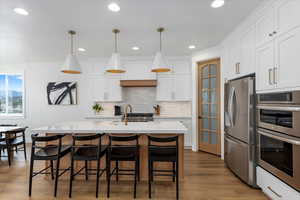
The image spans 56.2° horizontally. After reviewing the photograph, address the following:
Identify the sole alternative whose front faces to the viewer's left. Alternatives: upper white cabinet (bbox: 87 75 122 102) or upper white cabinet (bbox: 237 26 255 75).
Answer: upper white cabinet (bbox: 237 26 255 75)

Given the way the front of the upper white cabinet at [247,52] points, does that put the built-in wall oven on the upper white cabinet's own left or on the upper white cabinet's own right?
on the upper white cabinet's own left

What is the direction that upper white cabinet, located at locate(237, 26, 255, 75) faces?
to the viewer's left

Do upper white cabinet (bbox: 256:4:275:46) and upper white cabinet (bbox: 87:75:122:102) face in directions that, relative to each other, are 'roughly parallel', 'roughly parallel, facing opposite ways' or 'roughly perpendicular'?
roughly perpendicular

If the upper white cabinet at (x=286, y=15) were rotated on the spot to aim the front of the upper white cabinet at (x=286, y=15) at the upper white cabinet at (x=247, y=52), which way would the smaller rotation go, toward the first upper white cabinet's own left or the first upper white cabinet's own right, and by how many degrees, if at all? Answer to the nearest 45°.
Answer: approximately 90° to the first upper white cabinet's own right

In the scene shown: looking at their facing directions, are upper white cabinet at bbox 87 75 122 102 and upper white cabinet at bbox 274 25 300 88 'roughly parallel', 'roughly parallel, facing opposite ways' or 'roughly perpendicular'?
roughly perpendicular

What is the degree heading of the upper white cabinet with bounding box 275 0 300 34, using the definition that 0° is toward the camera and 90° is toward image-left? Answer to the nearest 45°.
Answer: approximately 45°
